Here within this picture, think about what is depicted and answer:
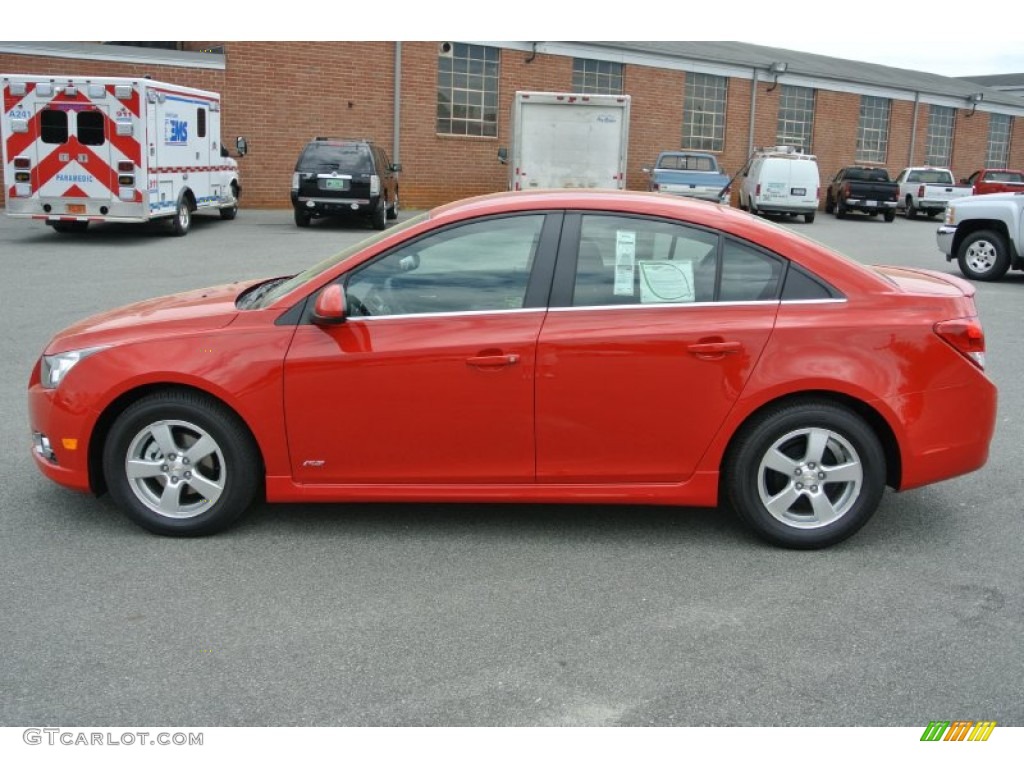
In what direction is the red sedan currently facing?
to the viewer's left

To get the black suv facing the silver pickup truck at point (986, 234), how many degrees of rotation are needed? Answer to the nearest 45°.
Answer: approximately 135° to its right

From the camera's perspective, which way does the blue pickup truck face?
away from the camera

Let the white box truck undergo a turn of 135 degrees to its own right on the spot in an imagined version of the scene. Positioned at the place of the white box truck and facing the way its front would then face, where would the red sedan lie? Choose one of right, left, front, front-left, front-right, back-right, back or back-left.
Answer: front-right

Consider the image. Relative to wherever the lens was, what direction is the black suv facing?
facing away from the viewer

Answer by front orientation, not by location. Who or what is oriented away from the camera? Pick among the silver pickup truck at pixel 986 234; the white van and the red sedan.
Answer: the white van

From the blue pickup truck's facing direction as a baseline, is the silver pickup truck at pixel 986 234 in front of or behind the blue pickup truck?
behind

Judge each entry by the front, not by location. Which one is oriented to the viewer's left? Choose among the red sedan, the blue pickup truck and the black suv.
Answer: the red sedan

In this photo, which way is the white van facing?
away from the camera

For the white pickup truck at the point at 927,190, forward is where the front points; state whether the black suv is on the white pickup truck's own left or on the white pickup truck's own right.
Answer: on the white pickup truck's own left

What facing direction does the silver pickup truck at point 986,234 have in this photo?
to the viewer's left

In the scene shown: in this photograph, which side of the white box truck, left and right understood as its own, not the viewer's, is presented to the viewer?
back
